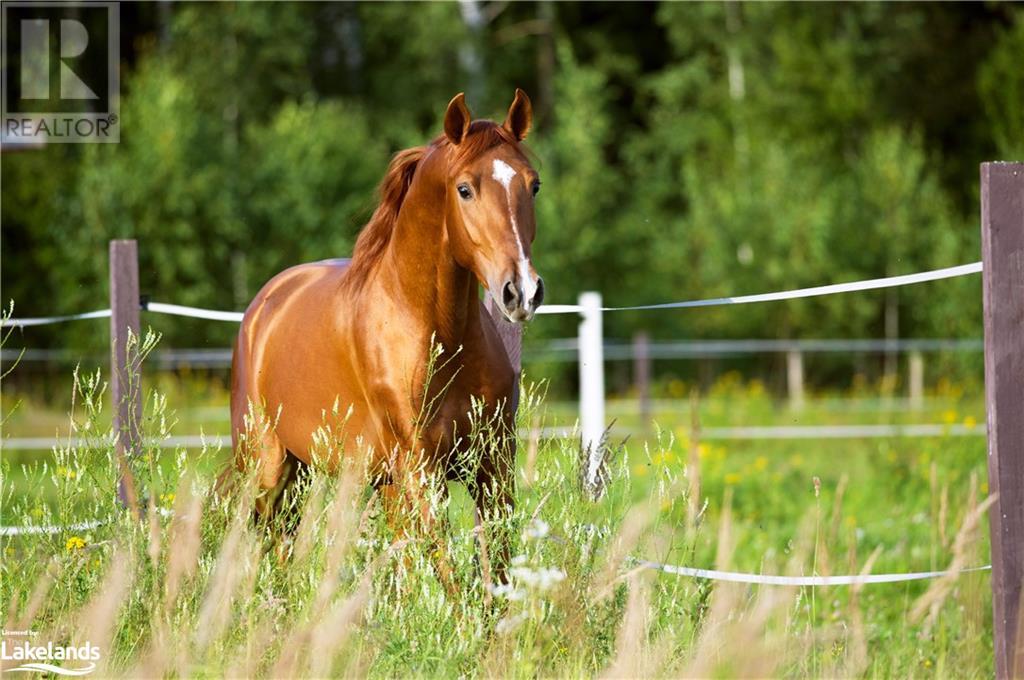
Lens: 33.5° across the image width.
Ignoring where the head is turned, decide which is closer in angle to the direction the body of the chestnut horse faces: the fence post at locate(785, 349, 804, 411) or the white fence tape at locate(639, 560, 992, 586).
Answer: the white fence tape

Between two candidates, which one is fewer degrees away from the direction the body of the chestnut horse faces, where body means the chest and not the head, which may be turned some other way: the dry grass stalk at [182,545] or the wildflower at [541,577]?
the wildflower

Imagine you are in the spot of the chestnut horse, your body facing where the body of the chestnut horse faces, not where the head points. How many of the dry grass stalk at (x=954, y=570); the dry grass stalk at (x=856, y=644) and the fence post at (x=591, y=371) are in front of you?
2

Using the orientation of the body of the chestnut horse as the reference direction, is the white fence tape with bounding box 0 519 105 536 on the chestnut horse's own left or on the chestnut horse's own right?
on the chestnut horse's own right

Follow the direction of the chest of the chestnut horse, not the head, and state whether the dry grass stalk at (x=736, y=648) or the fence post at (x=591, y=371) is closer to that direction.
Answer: the dry grass stalk

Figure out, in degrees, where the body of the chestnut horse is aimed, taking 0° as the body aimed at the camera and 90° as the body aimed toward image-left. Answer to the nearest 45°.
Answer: approximately 315°

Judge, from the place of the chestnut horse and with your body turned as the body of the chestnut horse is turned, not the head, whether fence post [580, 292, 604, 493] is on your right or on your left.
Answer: on your left

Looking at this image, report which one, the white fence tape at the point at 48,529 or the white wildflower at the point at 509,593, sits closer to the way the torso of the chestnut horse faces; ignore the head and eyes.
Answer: the white wildflower

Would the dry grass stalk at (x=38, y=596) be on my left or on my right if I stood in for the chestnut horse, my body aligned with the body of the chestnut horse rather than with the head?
on my right

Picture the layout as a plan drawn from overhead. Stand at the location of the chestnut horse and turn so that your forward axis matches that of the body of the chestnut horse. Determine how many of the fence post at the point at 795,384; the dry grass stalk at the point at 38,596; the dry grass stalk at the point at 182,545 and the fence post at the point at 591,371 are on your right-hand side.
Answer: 2

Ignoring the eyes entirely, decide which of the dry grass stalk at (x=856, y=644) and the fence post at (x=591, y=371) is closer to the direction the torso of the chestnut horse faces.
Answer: the dry grass stalk

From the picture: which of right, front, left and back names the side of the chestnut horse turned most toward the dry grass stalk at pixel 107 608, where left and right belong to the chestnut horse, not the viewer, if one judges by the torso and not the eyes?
right

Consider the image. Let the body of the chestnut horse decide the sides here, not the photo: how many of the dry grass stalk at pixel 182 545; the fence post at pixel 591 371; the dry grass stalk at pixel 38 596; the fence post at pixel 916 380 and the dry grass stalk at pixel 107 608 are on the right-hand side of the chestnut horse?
3

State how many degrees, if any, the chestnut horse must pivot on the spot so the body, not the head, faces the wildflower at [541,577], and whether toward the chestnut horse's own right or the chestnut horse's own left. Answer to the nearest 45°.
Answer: approximately 45° to the chestnut horse's own right

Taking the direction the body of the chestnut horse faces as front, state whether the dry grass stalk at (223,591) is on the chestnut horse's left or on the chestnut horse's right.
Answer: on the chestnut horse's right
